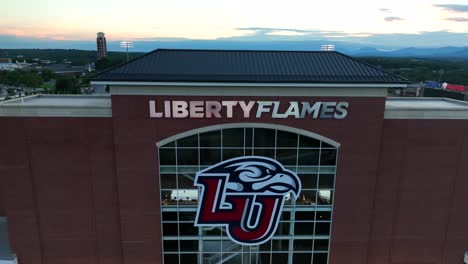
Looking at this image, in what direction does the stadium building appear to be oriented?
toward the camera
